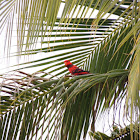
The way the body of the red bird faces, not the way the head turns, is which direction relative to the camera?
to the viewer's left
